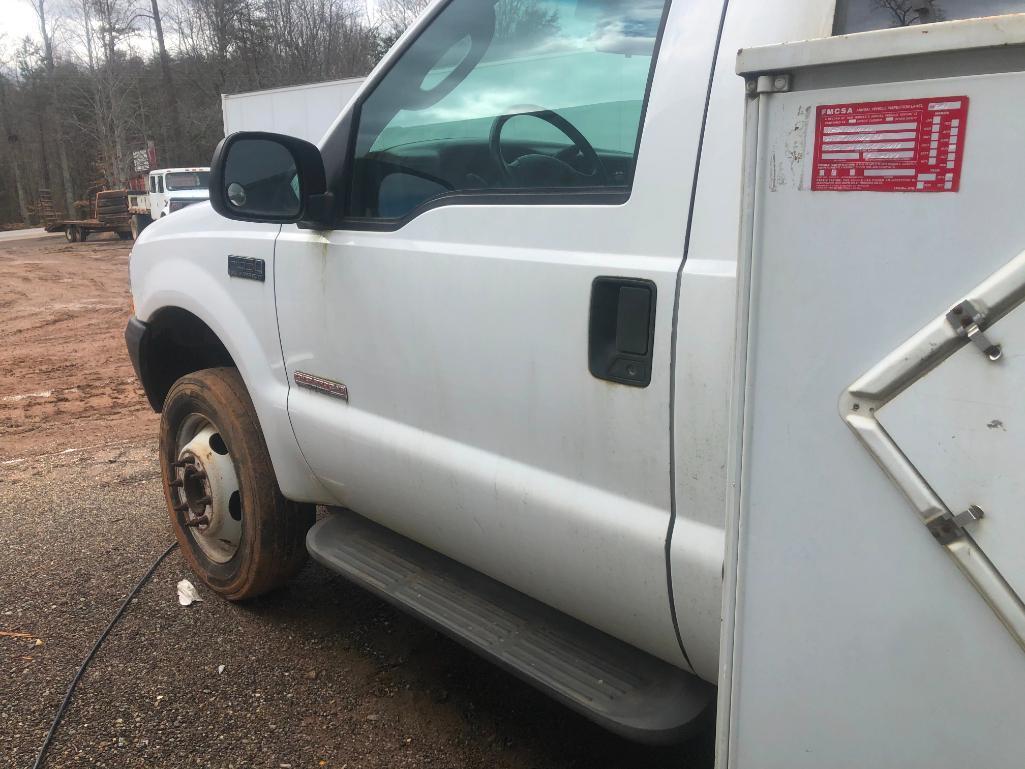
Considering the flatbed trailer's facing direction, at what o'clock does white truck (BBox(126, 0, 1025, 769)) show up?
The white truck is roughly at 3 o'clock from the flatbed trailer.

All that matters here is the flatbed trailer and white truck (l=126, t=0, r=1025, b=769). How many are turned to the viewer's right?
1

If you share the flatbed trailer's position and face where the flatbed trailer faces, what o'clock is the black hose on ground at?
The black hose on ground is roughly at 3 o'clock from the flatbed trailer.

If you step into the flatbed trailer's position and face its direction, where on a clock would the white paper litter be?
The white paper litter is roughly at 3 o'clock from the flatbed trailer.

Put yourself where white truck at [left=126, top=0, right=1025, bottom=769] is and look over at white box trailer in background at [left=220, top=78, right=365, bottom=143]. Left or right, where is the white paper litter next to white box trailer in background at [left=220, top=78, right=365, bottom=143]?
left

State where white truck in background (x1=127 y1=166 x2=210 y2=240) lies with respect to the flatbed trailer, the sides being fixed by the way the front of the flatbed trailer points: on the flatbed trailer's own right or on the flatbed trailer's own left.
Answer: on the flatbed trailer's own right

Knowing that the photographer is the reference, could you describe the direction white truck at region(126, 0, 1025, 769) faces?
facing away from the viewer and to the left of the viewer

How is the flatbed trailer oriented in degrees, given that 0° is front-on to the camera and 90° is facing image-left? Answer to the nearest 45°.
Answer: approximately 270°

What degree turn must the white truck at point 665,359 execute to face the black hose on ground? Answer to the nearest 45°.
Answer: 0° — it already faces it
